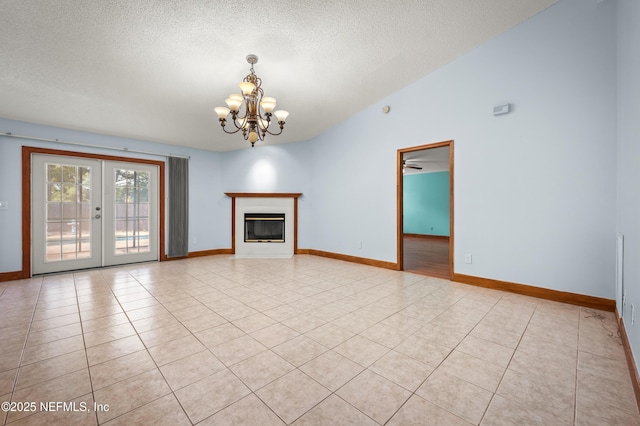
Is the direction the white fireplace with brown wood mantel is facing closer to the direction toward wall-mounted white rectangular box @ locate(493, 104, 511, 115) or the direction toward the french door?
the wall-mounted white rectangular box

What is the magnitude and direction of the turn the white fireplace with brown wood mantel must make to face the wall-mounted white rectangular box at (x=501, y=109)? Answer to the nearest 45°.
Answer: approximately 45° to its left

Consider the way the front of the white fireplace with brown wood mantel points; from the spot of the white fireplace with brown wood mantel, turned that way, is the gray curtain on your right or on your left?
on your right

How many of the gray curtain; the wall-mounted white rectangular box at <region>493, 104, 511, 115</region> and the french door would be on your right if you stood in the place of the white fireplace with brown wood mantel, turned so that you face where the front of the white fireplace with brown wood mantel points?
2

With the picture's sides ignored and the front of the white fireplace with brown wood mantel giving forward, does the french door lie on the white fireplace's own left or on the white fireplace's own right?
on the white fireplace's own right

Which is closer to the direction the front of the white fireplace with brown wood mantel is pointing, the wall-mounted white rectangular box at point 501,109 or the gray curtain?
the wall-mounted white rectangular box

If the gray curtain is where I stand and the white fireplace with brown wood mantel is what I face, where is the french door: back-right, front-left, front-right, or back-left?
back-right

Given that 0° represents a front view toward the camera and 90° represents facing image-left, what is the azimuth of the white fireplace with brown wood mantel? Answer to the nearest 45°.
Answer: approximately 0°
